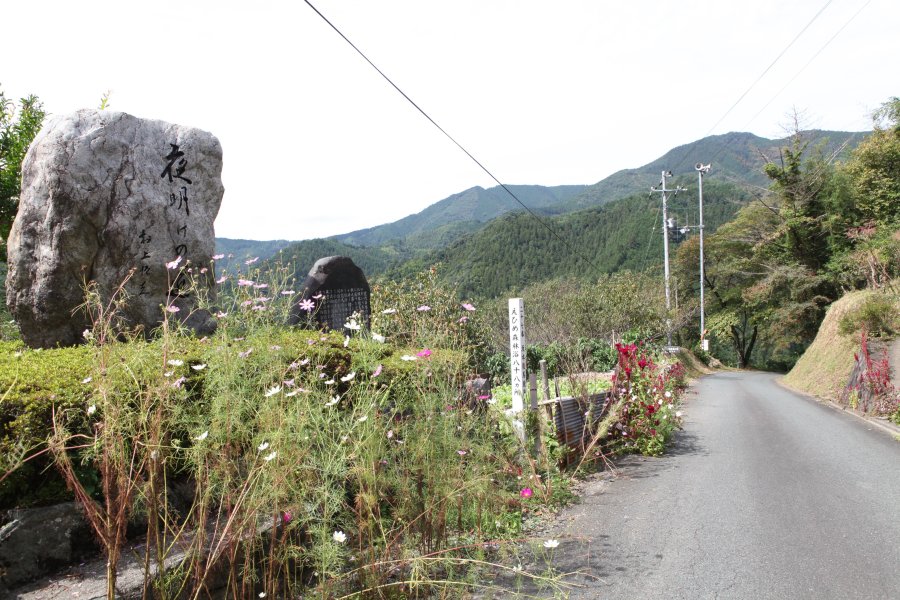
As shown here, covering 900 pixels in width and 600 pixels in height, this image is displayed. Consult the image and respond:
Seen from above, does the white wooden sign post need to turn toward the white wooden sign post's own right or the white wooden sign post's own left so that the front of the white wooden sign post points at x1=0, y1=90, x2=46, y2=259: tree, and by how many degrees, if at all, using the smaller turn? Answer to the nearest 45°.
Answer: approximately 90° to the white wooden sign post's own right

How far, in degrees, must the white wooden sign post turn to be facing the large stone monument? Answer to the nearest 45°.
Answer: approximately 90° to its right

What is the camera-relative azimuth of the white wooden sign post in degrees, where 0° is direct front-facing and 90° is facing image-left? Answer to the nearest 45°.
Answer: approximately 0°

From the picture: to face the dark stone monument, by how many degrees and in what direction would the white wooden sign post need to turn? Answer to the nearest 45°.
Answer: approximately 135° to its right

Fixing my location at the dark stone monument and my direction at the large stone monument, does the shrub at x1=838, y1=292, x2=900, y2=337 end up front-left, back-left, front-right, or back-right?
back-left

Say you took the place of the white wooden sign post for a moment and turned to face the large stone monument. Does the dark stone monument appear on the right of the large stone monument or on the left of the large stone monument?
right
